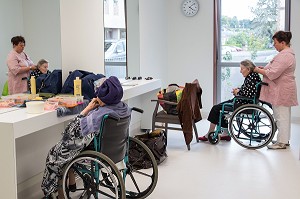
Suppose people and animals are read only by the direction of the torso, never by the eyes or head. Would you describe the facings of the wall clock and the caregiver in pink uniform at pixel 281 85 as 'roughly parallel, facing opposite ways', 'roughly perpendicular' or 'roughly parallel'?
roughly perpendicular

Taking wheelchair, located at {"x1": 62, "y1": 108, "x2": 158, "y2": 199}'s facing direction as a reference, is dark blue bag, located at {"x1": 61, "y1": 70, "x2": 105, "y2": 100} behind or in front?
in front

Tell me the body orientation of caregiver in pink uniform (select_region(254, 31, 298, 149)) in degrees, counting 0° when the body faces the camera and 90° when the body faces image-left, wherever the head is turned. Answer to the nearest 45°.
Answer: approximately 90°

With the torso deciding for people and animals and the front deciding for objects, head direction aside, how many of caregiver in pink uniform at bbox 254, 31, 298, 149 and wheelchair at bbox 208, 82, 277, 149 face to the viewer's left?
2

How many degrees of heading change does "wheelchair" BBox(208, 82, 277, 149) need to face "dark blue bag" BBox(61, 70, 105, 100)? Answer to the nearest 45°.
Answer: approximately 45° to its left

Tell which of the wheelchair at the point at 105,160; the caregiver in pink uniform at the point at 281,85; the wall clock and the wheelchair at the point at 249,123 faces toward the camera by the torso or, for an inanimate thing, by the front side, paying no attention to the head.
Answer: the wall clock

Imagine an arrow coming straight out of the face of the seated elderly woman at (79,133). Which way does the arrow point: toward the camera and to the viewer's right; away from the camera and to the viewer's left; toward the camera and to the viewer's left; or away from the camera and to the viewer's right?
away from the camera and to the viewer's left

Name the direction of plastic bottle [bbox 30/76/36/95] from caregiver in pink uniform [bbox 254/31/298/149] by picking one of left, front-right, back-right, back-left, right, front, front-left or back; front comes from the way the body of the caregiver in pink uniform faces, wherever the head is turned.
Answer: front-left

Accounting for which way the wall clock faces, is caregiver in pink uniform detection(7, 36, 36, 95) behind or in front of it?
in front

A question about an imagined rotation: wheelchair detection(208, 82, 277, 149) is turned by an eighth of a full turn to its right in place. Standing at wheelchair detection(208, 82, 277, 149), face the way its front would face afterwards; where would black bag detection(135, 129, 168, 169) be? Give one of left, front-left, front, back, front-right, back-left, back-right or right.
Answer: left

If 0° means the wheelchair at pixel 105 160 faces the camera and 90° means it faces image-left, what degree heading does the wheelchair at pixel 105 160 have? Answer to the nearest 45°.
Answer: approximately 135°

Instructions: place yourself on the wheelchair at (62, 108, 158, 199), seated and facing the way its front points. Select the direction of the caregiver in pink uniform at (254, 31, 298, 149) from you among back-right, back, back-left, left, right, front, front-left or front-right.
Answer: right

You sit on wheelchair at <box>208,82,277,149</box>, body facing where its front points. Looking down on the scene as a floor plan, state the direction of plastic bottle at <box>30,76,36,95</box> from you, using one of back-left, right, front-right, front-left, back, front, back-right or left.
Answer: front-left

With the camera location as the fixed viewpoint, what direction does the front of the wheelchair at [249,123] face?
facing to the left of the viewer
